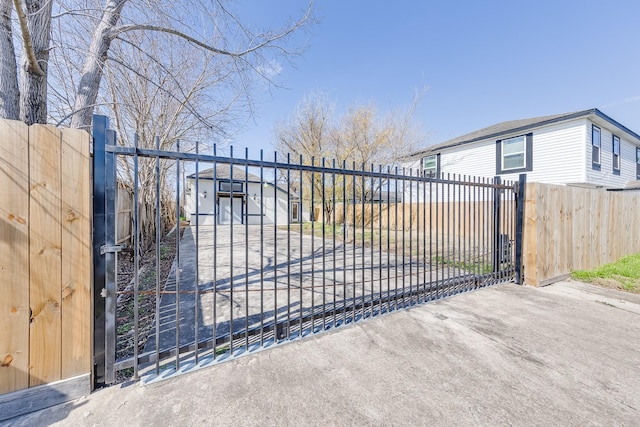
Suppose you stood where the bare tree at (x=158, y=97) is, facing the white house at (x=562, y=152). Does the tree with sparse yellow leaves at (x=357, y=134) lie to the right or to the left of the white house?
left

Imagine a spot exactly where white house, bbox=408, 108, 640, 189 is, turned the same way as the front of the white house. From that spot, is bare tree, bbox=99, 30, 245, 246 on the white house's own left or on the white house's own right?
on the white house's own right

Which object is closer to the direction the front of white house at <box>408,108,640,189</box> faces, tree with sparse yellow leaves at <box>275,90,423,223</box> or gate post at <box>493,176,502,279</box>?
the gate post

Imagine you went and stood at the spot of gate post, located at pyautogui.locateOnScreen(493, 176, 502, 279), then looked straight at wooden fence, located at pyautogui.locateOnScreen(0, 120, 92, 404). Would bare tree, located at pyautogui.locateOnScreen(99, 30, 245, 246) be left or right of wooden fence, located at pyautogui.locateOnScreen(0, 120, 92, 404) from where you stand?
right
